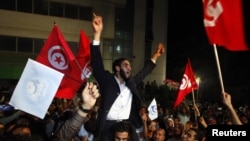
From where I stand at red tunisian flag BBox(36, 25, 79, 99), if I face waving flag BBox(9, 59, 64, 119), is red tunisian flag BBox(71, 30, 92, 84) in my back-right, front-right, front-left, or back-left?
back-left

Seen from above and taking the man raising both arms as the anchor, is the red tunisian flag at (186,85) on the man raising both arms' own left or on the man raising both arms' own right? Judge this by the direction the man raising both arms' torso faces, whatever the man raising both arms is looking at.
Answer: on the man raising both arms' own left

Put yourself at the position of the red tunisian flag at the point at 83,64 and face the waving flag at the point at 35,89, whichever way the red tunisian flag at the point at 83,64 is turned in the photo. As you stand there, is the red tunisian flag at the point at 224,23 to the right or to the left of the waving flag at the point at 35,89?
left

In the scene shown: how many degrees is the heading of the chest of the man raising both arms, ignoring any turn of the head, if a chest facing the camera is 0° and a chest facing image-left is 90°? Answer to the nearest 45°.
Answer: approximately 315°
